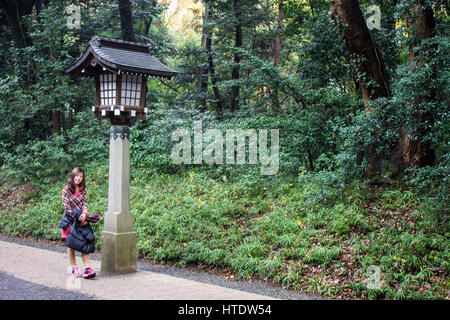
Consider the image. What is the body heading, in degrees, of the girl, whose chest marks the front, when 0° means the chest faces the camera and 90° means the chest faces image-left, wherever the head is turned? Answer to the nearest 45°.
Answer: approximately 315°

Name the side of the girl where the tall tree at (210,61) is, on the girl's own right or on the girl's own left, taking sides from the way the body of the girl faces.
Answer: on the girl's own left
